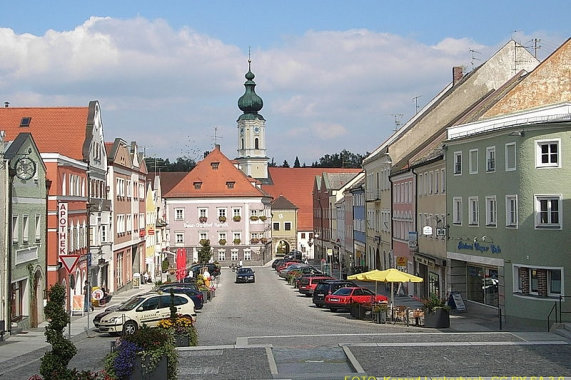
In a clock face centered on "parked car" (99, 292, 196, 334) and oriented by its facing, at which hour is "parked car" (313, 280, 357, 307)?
"parked car" (313, 280, 357, 307) is roughly at 6 o'clock from "parked car" (99, 292, 196, 334).

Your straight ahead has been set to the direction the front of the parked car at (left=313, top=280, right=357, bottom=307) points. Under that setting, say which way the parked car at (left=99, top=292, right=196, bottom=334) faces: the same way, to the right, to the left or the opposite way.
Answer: the opposite way

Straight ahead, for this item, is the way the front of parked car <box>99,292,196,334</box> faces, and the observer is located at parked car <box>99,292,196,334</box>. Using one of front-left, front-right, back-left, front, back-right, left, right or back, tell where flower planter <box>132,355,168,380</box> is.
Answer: front-left

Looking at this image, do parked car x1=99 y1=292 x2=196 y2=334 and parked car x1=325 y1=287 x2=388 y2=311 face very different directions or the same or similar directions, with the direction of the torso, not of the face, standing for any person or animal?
very different directions

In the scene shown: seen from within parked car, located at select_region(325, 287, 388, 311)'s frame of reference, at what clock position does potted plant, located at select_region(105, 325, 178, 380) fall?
The potted plant is roughly at 5 o'clock from the parked car.

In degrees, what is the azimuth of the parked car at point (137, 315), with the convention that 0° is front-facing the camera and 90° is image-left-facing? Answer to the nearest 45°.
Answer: approximately 45°

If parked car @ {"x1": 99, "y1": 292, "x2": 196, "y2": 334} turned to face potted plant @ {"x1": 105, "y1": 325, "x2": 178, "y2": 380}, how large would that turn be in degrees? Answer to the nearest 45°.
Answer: approximately 45° to its left

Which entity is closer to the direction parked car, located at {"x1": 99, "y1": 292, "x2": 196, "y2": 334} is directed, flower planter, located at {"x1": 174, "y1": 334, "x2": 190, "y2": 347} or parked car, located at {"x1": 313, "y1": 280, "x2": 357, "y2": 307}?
the flower planter
